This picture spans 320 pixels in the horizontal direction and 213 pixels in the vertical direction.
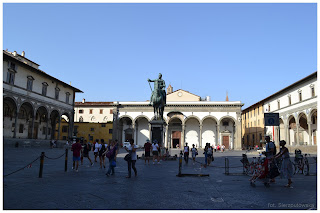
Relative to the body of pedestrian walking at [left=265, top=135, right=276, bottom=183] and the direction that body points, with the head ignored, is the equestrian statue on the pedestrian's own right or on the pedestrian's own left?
on the pedestrian's own right

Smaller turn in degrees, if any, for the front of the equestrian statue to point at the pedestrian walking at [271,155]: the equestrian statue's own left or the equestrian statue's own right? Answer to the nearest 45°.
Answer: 0° — it already faces them

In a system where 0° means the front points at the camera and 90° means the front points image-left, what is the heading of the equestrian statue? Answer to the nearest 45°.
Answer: approximately 0°

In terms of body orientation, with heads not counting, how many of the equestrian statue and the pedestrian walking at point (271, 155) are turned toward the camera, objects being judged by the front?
1

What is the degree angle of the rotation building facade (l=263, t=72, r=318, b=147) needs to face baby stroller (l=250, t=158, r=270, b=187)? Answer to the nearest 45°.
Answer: approximately 45° to its left

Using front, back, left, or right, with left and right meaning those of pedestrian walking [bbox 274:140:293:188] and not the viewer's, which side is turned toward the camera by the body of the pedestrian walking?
left

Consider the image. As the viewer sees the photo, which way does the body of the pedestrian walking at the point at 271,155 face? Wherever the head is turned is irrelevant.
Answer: to the viewer's left
